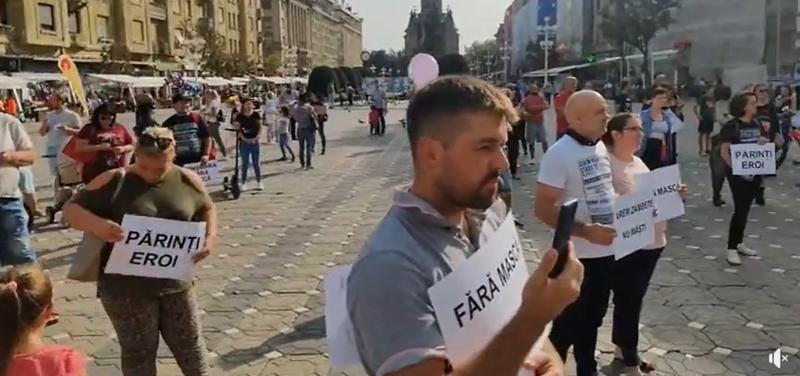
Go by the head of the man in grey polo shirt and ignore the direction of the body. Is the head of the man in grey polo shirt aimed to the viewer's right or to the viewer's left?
to the viewer's right

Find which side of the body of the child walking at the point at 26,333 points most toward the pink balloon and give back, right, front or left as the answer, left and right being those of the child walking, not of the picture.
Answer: front

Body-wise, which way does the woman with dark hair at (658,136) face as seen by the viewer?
toward the camera

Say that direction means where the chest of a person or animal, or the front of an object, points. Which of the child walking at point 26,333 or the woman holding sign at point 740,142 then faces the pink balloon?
the child walking

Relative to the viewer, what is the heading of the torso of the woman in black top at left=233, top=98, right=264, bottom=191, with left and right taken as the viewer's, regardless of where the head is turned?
facing the viewer

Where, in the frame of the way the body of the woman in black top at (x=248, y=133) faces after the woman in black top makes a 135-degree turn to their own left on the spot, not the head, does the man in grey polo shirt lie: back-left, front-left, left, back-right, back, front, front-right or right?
back-right

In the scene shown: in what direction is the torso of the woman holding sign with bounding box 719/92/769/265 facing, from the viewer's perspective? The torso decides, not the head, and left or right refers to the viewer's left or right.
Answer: facing the viewer and to the right of the viewer

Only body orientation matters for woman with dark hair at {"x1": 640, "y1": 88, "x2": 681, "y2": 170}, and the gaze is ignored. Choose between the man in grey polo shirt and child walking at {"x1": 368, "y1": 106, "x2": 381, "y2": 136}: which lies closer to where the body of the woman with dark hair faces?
the man in grey polo shirt

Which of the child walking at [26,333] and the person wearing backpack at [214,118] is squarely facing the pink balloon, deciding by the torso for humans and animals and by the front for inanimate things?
the child walking

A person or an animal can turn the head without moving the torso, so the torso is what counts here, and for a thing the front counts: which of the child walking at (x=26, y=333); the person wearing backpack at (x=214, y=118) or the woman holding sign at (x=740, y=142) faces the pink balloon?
the child walking

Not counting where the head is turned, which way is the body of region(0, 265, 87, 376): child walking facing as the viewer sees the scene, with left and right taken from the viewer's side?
facing away from the viewer and to the right of the viewer

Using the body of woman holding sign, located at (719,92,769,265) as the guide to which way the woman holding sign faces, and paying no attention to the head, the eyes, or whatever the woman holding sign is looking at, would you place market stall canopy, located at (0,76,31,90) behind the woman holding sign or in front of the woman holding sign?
behind
